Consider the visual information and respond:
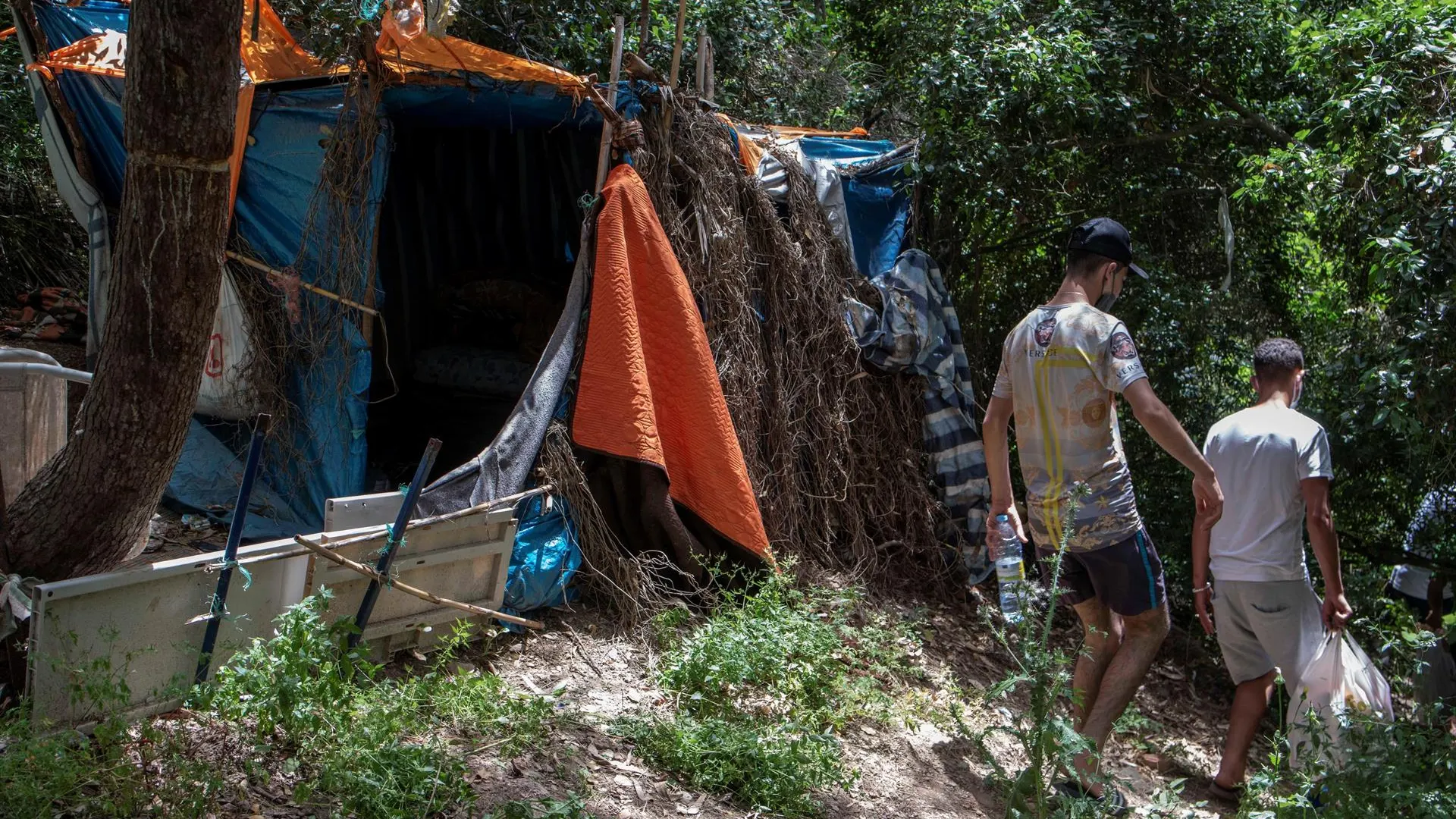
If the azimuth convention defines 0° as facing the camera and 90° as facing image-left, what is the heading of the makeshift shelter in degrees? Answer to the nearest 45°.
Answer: approximately 0°

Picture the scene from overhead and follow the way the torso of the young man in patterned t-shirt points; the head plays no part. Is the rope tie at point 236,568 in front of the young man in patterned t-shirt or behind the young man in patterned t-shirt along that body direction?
behind

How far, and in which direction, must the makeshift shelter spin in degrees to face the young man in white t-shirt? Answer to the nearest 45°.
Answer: approximately 45° to its left

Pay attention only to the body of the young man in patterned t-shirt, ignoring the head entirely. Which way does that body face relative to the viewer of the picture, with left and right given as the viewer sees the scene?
facing away from the viewer and to the right of the viewer

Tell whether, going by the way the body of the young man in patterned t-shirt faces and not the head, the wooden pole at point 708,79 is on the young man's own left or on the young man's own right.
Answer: on the young man's own left

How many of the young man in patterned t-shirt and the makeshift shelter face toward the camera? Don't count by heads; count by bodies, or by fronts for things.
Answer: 1

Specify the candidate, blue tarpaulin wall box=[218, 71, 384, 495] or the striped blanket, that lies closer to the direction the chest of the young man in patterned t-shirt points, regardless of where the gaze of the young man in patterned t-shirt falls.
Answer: the striped blanket

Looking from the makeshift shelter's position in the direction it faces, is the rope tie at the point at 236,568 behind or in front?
in front

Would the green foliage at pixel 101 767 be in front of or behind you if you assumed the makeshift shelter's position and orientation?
in front

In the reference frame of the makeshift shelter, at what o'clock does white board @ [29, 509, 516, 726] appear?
The white board is roughly at 1 o'clock from the makeshift shelter.
